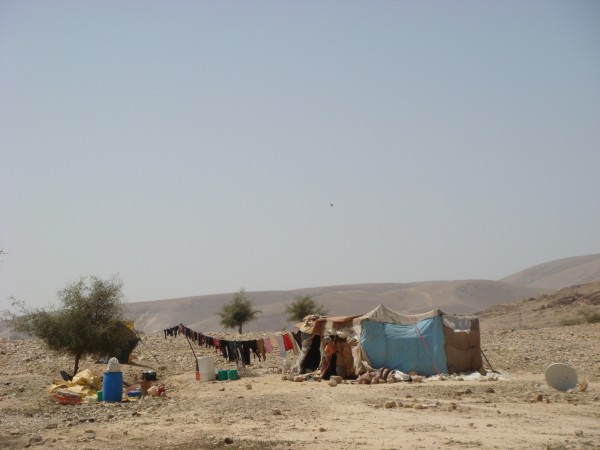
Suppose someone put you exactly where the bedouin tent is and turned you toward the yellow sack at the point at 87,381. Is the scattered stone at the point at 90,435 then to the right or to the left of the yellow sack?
left

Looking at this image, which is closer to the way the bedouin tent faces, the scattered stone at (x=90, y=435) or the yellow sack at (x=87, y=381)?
the scattered stone

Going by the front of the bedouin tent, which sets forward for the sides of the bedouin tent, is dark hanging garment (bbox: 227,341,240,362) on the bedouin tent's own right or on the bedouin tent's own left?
on the bedouin tent's own right

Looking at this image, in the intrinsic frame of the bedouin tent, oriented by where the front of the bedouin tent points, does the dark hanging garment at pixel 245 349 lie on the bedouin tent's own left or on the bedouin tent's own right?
on the bedouin tent's own right

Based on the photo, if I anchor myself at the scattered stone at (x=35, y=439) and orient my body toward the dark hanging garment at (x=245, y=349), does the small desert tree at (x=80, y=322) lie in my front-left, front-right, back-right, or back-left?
front-left

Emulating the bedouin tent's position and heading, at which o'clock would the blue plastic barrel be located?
The blue plastic barrel is roughly at 2 o'clock from the bedouin tent.

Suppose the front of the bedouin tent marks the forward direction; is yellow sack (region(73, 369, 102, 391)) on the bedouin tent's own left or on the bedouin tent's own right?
on the bedouin tent's own right

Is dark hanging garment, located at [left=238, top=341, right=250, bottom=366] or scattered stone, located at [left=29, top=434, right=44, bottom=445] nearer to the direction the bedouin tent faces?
the scattered stone

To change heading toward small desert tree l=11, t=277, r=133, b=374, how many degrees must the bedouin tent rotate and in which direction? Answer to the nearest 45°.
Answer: approximately 90° to its right

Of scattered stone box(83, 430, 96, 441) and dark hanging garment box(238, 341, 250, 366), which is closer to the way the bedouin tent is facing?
the scattered stone

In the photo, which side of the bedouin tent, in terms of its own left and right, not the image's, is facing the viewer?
front

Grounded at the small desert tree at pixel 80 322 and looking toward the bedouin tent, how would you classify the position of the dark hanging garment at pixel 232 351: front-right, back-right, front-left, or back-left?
front-left
